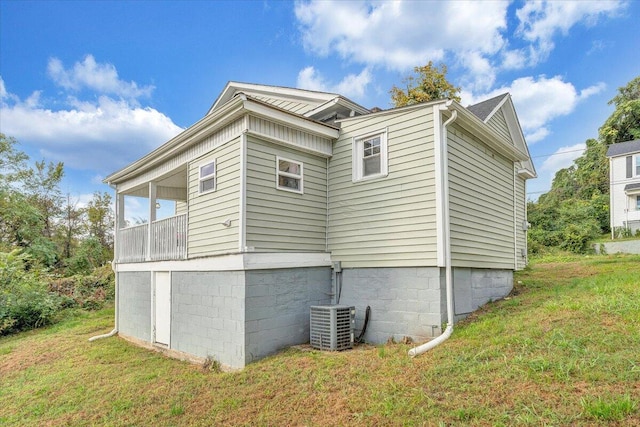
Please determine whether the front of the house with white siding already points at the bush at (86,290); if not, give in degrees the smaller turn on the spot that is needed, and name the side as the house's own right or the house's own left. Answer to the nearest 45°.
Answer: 0° — it already faces it

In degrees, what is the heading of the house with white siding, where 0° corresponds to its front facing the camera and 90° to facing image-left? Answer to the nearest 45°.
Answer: approximately 45°

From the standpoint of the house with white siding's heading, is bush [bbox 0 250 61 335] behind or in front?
in front
